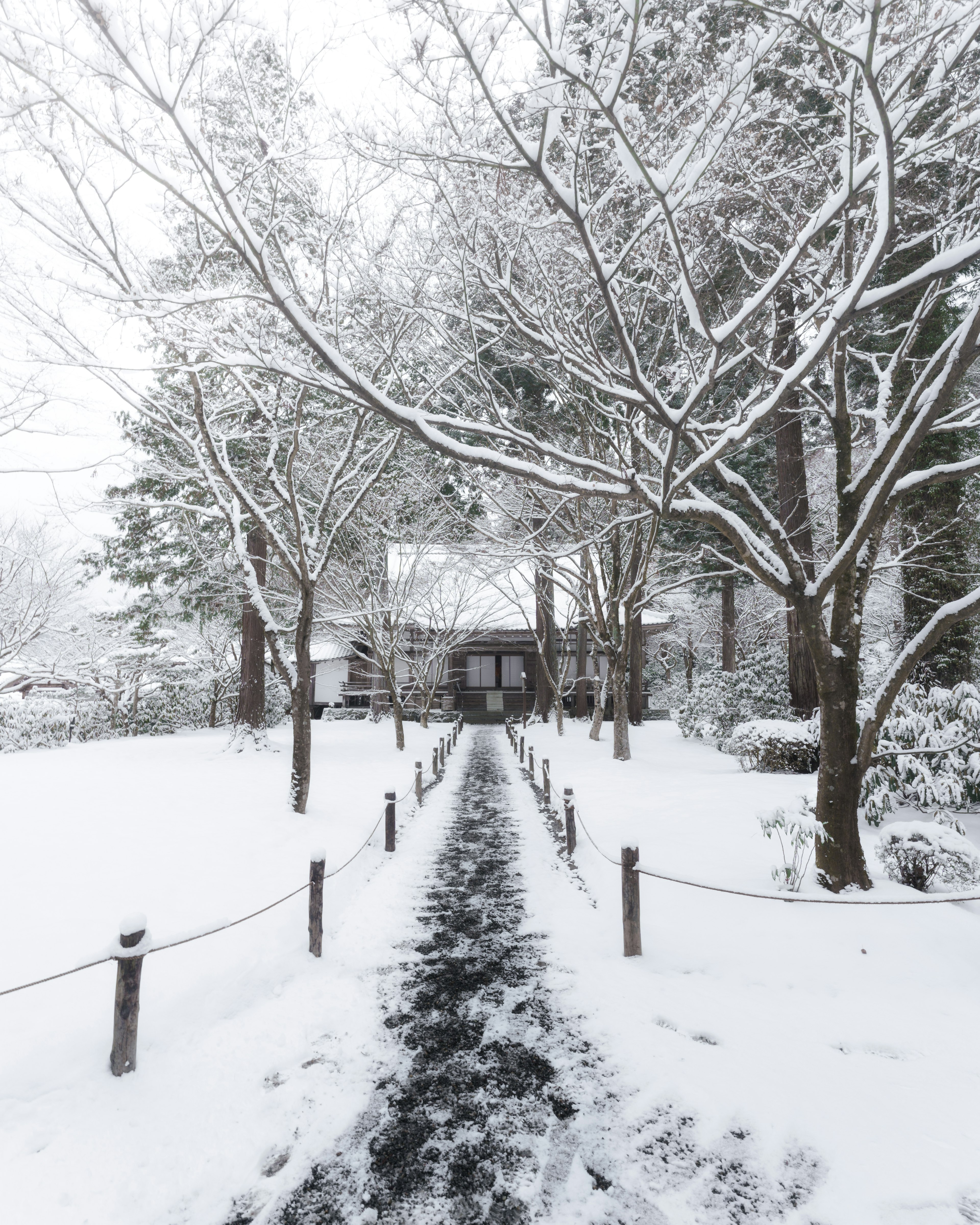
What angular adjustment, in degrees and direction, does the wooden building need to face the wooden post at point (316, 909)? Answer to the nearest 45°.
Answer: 0° — it already faces it

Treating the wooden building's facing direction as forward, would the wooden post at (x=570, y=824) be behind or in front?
in front

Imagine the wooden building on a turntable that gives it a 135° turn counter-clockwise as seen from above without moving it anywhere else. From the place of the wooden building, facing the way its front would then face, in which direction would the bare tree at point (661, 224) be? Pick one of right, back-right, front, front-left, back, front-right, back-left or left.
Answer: back-right

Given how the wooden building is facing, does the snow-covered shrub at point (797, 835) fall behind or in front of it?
in front

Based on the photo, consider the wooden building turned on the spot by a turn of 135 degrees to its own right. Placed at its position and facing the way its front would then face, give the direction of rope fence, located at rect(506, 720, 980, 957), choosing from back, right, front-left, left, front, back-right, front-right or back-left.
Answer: back-left

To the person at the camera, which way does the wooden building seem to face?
facing the viewer

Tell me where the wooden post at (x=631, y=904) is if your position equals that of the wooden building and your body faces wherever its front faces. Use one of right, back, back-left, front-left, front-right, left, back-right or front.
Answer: front

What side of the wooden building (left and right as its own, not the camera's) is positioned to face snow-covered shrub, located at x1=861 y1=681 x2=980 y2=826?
front

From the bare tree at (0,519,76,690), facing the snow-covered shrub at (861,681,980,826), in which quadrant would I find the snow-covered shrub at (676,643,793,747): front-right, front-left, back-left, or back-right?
front-left

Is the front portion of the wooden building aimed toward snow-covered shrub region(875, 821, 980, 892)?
yes

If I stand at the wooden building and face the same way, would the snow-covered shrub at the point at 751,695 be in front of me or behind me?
in front

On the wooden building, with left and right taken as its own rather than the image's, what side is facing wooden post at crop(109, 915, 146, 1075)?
front
